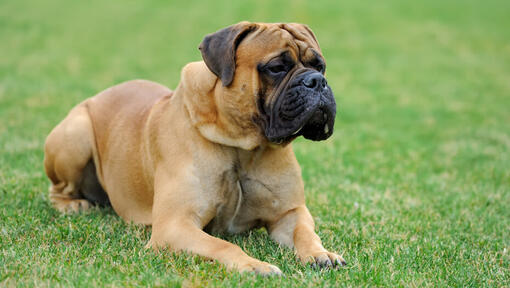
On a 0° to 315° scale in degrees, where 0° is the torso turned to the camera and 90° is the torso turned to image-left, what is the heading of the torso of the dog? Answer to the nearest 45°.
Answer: approximately 315°
